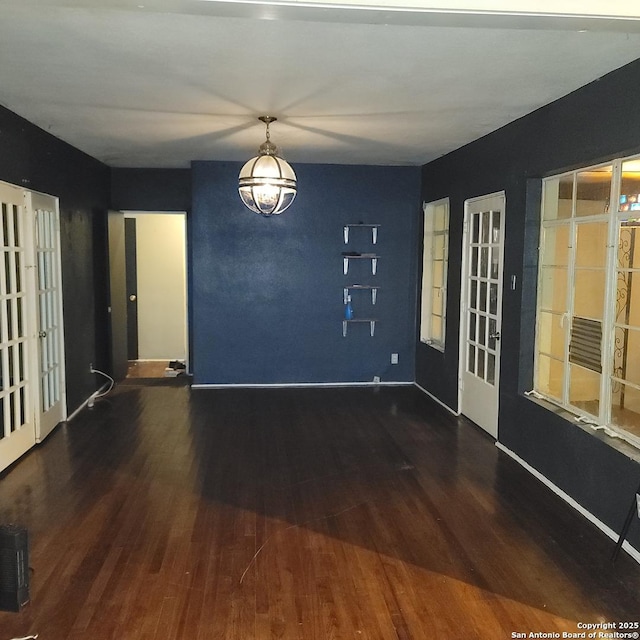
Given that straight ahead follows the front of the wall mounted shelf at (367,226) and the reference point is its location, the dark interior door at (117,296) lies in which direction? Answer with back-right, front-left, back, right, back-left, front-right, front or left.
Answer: right

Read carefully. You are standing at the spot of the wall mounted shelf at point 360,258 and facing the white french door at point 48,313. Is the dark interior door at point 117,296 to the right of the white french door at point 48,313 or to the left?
right

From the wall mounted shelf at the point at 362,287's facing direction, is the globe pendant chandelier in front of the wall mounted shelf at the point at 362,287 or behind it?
in front

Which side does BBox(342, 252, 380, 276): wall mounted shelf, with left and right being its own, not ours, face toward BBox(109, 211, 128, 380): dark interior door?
right

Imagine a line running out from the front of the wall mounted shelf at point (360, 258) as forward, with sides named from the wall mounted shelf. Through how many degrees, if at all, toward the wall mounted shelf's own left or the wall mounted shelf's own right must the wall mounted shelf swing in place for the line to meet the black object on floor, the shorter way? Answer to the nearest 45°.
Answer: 0° — it already faces it

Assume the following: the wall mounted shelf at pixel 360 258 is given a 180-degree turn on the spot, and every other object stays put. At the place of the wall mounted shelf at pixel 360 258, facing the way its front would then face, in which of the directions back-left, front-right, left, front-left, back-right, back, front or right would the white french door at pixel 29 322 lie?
back-left

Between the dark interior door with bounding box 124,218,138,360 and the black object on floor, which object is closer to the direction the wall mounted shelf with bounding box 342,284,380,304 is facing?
the black object on floor

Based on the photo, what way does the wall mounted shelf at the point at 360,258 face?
toward the camera

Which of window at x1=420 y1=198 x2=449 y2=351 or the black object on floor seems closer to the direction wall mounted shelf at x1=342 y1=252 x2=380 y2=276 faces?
the black object on floor

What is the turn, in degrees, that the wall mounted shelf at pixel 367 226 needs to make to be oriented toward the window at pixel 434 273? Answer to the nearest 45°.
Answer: approximately 90° to its left

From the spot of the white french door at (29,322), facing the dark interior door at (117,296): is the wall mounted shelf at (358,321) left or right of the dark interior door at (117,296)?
right

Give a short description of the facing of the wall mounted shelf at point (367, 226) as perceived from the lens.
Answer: facing the viewer

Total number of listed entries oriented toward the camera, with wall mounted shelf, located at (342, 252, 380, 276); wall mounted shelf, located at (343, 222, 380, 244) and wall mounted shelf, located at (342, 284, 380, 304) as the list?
3

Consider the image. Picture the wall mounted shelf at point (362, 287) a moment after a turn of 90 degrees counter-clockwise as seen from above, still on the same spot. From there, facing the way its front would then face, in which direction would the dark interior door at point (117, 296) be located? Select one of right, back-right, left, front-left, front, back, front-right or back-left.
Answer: back

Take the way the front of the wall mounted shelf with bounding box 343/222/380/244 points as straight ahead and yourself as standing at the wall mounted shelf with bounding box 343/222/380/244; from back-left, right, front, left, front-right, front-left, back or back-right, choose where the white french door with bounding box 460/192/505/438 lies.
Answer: front-left

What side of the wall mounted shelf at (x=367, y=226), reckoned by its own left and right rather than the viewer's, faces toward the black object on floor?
front
